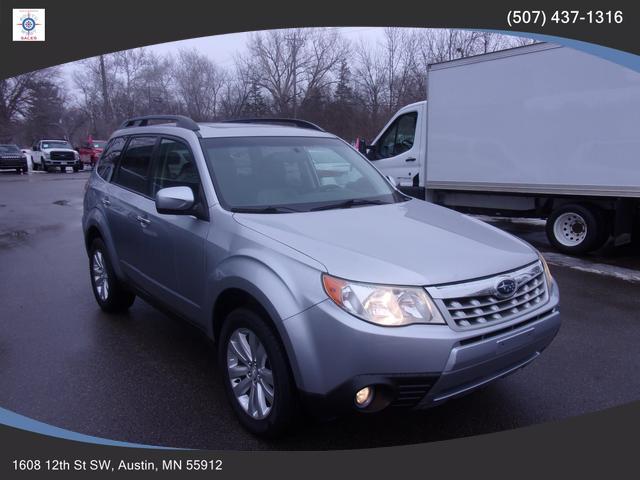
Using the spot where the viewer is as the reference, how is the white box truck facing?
facing away from the viewer and to the left of the viewer

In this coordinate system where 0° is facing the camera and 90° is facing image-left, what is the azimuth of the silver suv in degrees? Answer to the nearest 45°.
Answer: approximately 315°

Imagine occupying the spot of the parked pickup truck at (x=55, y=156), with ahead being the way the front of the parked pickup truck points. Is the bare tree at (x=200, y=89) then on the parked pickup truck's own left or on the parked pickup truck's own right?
on the parked pickup truck's own left

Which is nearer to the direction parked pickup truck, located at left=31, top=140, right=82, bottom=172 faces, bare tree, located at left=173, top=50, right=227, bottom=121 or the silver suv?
the silver suv

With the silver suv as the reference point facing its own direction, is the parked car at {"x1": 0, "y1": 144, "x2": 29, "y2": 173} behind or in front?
behind

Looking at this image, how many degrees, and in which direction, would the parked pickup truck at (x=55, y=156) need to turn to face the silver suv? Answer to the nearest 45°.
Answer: approximately 45° to its right

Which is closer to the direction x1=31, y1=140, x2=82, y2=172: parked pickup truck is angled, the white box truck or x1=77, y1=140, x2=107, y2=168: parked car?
the white box truck

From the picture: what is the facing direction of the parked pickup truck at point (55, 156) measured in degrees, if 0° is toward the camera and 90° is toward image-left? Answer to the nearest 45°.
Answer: approximately 315°

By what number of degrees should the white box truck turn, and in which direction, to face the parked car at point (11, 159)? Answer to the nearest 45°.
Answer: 0° — it already faces it

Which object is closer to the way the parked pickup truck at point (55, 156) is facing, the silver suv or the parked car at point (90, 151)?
the silver suv
